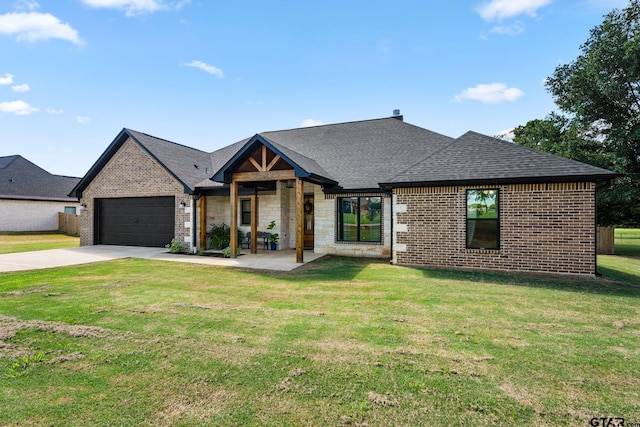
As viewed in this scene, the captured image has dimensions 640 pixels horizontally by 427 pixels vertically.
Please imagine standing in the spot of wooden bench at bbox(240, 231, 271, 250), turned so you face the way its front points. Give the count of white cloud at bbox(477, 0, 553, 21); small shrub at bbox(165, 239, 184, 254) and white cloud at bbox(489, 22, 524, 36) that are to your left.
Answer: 2

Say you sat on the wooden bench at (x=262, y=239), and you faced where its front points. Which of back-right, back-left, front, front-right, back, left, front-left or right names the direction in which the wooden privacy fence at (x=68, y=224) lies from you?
right

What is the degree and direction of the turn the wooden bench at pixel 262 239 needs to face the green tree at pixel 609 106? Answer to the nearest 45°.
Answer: approximately 135° to its left

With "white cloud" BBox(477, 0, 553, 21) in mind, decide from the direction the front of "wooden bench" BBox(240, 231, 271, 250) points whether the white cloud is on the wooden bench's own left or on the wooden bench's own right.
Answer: on the wooden bench's own left

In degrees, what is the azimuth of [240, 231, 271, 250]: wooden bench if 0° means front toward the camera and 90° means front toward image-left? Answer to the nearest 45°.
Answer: approximately 45°

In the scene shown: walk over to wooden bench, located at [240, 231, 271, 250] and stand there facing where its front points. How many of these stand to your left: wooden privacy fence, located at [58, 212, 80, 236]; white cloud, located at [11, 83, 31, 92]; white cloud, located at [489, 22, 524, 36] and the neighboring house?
1

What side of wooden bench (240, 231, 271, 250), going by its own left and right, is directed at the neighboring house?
right

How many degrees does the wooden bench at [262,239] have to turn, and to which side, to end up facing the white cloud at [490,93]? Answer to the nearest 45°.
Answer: approximately 135° to its left
